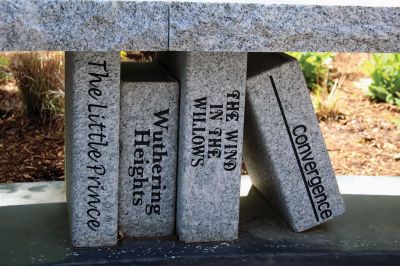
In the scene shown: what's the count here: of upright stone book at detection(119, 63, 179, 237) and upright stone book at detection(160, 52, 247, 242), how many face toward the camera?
2

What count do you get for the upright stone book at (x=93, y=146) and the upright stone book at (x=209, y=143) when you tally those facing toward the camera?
2

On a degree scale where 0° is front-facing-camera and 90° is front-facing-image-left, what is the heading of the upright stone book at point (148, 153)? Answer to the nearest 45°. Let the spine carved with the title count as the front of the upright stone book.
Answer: approximately 0°

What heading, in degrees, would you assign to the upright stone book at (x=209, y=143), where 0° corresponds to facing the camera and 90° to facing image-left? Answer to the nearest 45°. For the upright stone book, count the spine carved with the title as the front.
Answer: approximately 0°

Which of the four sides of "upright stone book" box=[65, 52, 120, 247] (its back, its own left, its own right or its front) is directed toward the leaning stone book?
left
